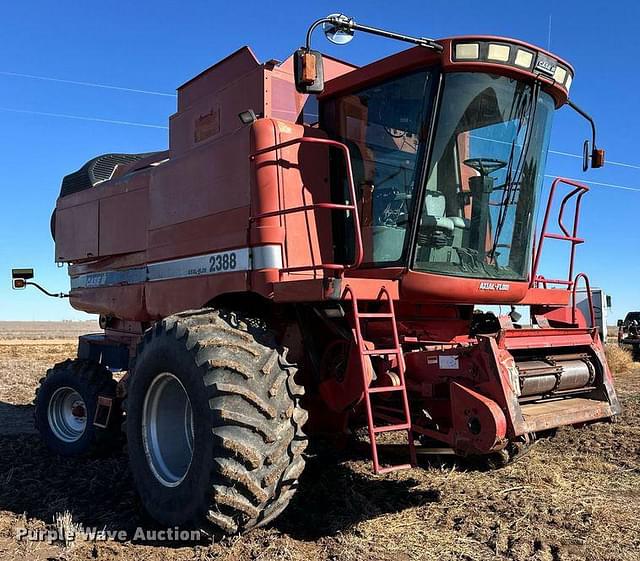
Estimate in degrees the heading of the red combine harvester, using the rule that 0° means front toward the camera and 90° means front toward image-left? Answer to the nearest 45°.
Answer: approximately 315°

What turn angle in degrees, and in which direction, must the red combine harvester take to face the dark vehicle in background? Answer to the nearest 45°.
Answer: approximately 90° to its left
